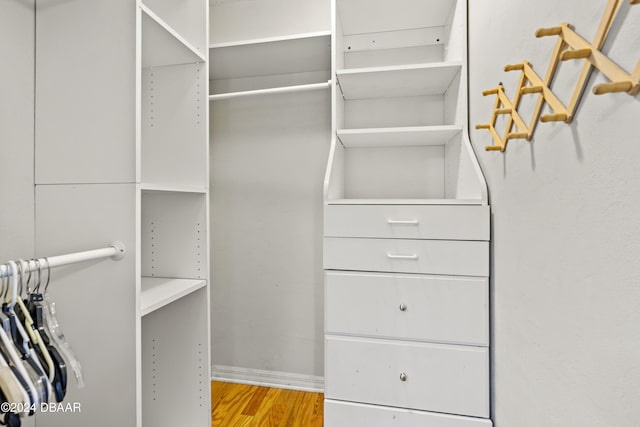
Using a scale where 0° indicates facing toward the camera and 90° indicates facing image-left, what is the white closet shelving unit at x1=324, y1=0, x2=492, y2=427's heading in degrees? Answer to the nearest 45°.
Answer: approximately 0°

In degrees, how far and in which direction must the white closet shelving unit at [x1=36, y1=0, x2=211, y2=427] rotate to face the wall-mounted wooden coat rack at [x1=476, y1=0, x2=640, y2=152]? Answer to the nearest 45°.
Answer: approximately 45° to its right

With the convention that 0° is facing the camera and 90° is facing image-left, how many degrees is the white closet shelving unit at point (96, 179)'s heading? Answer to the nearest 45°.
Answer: approximately 270°

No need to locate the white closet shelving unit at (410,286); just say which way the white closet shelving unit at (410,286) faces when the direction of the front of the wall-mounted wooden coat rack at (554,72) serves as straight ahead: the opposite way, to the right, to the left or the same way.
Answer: to the left

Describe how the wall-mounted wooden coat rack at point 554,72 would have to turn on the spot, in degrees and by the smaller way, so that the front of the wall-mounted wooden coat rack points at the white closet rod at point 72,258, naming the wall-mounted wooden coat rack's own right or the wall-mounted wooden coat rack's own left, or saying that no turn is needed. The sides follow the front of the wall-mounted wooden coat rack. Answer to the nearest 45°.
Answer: approximately 45° to the wall-mounted wooden coat rack's own left

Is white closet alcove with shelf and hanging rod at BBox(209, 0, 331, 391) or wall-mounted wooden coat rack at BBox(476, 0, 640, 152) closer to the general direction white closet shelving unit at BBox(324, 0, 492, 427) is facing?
the wall-mounted wooden coat rack

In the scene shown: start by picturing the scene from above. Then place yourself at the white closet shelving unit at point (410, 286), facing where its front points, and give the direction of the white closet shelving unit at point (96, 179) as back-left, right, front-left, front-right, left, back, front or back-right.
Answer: front-right

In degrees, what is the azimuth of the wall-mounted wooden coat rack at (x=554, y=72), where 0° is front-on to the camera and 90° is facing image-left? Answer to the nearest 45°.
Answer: approximately 90°

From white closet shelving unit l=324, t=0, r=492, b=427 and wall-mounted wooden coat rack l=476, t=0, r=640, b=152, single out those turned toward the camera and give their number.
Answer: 1
